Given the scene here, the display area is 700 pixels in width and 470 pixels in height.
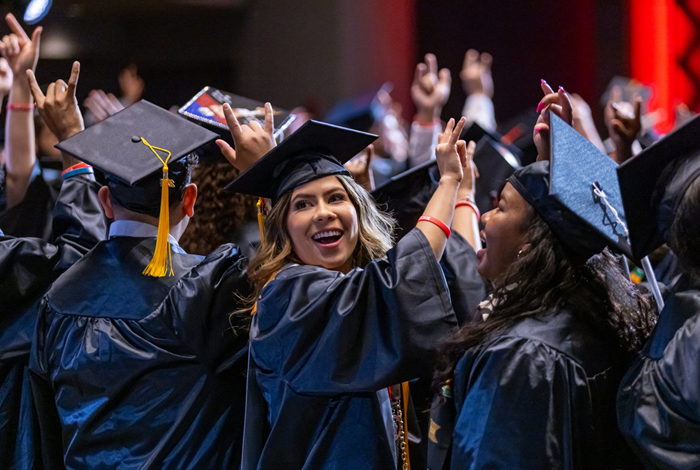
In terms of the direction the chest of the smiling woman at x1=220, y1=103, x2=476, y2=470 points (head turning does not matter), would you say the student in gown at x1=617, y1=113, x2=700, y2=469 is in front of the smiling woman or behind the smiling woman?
in front

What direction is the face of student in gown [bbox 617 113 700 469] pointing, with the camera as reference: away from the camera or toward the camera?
away from the camera

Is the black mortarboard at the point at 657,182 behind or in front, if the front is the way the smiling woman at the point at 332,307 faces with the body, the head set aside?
in front

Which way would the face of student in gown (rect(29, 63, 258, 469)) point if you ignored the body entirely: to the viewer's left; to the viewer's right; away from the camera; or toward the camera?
away from the camera

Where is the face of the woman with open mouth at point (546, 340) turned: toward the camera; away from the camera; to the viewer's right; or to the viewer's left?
to the viewer's left
